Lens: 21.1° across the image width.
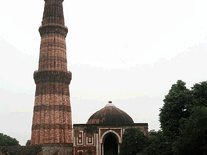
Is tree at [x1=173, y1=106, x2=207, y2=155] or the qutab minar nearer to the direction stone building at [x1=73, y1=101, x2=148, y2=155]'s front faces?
the tree

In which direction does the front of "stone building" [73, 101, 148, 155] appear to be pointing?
toward the camera

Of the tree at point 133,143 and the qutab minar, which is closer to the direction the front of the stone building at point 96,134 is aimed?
the tree

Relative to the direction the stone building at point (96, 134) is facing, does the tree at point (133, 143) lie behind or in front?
in front

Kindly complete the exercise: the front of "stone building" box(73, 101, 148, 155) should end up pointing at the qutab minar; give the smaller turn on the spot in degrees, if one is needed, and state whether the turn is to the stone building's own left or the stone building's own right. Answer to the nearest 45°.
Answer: approximately 135° to the stone building's own right
